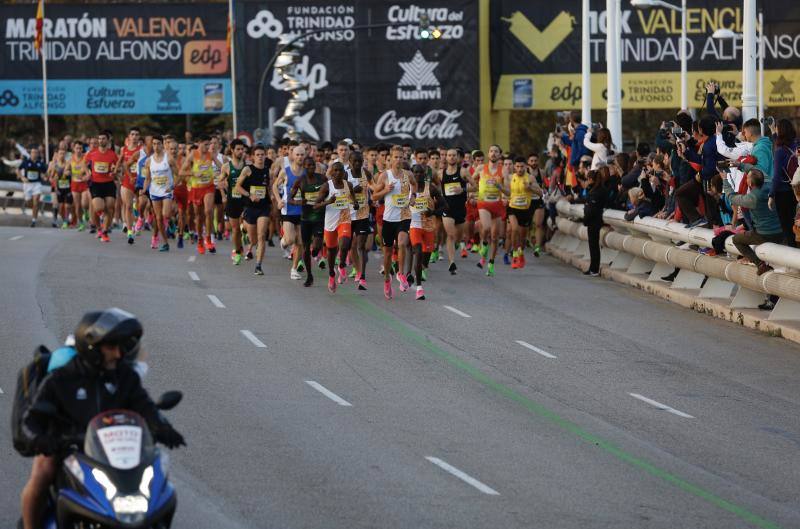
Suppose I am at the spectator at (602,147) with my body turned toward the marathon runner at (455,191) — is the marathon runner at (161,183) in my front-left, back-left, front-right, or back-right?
front-right

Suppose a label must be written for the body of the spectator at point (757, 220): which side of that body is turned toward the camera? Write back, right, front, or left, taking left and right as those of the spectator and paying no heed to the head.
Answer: left

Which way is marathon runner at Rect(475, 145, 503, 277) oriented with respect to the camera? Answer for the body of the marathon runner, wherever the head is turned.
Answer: toward the camera

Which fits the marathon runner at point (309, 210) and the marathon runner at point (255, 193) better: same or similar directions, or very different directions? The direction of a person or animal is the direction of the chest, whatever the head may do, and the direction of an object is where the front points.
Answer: same or similar directions

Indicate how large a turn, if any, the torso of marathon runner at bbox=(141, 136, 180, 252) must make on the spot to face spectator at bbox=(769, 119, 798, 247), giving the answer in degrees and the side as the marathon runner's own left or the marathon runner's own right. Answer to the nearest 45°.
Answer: approximately 45° to the marathon runner's own left

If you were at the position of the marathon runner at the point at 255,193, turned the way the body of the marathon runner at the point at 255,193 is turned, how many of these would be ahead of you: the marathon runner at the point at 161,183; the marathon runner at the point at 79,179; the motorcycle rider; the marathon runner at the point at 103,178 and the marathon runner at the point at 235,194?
1

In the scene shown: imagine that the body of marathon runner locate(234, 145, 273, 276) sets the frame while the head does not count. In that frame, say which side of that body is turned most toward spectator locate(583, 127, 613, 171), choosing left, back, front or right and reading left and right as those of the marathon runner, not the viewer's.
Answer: left

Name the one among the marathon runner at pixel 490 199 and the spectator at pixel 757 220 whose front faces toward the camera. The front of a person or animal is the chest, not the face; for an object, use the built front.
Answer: the marathon runner

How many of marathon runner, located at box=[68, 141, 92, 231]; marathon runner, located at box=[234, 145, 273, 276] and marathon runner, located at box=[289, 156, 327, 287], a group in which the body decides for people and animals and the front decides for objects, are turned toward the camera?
3

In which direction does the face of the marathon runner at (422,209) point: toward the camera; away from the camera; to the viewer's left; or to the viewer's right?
toward the camera

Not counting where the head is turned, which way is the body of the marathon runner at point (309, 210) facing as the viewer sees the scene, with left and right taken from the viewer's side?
facing the viewer

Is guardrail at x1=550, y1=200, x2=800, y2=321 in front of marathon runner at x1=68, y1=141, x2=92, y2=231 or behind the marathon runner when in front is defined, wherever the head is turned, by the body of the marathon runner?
in front

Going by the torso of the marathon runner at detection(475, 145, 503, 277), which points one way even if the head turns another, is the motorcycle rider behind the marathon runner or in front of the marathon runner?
in front

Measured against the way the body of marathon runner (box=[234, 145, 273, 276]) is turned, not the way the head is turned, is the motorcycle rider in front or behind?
in front
